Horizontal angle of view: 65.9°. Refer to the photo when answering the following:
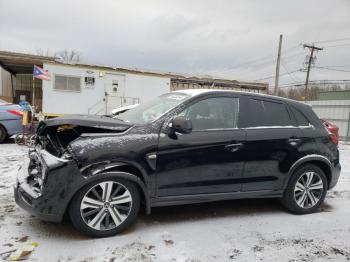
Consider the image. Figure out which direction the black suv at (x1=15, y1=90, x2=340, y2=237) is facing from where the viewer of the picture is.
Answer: facing the viewer and to the left of the viewer

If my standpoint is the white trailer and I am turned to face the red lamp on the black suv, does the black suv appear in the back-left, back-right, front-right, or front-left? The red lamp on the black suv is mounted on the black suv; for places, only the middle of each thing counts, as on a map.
front-right

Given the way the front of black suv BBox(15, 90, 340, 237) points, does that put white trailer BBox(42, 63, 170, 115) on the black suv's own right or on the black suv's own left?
on the black suv's own right

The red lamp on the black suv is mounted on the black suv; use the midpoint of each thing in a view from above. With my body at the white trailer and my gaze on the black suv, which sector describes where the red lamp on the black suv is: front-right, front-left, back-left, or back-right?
front-left
